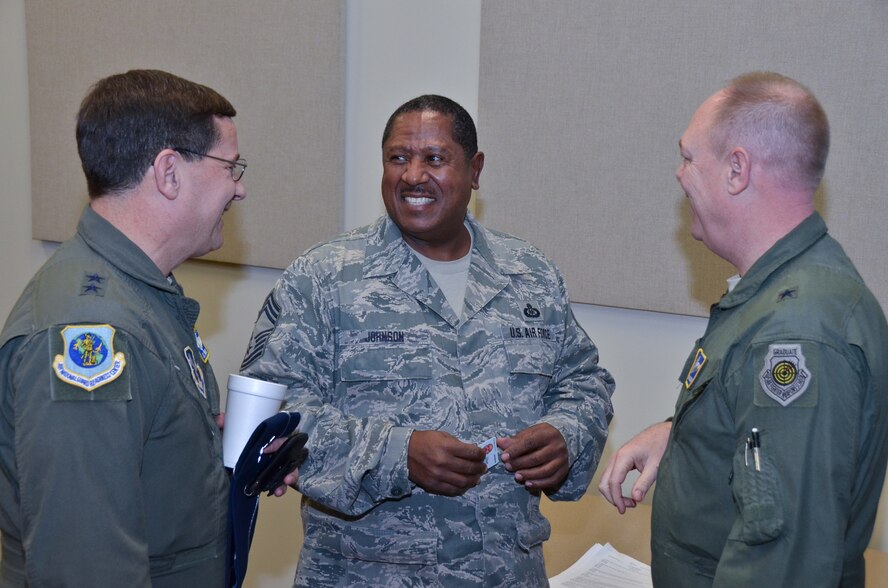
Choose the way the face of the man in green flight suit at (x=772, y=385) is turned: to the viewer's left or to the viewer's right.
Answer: to the viewer's left

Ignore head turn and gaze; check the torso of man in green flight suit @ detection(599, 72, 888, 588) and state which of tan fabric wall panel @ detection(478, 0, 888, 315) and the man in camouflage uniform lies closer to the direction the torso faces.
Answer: the man in camouflage uniform

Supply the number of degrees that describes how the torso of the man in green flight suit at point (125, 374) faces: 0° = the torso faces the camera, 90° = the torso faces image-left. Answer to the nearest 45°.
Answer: approximately 270°

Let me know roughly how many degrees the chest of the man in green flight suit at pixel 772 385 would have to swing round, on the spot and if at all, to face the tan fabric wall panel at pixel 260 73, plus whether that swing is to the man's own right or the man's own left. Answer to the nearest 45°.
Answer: approximately 45° to the man's own right

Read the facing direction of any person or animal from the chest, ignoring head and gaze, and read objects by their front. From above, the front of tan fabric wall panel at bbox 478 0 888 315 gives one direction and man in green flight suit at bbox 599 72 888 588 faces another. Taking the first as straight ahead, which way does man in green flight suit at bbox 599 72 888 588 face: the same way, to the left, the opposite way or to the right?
to the right

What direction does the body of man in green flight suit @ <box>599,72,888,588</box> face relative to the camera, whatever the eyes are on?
to the viewer's left

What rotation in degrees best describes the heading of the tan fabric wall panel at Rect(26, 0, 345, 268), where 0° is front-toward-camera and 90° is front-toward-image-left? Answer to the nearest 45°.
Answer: approximately 0°

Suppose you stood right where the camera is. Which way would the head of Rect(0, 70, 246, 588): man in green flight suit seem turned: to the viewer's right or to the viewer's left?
to the viewer's right

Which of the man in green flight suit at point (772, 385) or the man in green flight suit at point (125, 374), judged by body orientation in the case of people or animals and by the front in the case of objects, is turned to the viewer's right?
the man in green flight suit at point (125, 374)
